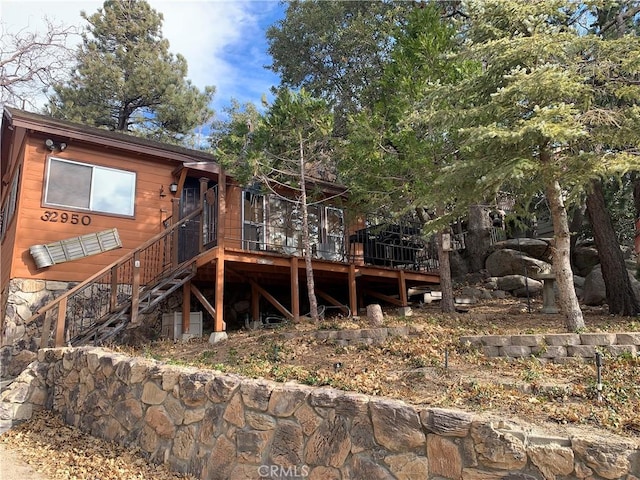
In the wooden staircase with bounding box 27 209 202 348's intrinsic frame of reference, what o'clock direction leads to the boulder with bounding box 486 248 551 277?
The boulder is roughly at 6 o'clock from the wooden staircase.

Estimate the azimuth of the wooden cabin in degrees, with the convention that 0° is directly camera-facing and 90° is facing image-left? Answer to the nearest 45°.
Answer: approximately 315°

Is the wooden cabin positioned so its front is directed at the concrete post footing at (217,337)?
yes

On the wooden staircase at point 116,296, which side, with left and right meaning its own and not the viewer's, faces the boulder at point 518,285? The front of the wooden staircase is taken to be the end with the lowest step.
back

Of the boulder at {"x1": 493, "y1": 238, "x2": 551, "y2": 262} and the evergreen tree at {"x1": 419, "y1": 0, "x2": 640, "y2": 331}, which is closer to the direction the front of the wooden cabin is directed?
the evergreen tree

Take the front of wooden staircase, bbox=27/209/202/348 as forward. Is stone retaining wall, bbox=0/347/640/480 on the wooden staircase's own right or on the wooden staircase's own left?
on the wooden staircase's own left

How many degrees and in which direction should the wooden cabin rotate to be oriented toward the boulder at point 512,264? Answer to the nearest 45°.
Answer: approximately 45° to its left

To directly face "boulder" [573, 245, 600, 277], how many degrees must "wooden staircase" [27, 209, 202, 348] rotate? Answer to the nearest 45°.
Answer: approximately 180°

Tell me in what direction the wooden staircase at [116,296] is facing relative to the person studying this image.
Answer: facing to the left of the viewer

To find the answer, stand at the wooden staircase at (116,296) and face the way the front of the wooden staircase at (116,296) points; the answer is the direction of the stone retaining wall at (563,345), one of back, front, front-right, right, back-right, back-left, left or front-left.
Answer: back-left

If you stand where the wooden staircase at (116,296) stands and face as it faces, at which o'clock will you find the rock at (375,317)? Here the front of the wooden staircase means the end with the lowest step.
The rock is roughly at 7 o'clock from the wooden staircase.

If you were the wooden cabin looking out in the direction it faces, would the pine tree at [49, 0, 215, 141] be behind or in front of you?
behind

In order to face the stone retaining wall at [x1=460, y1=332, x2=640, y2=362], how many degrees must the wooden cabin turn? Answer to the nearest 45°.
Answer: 0° — it already faces it
